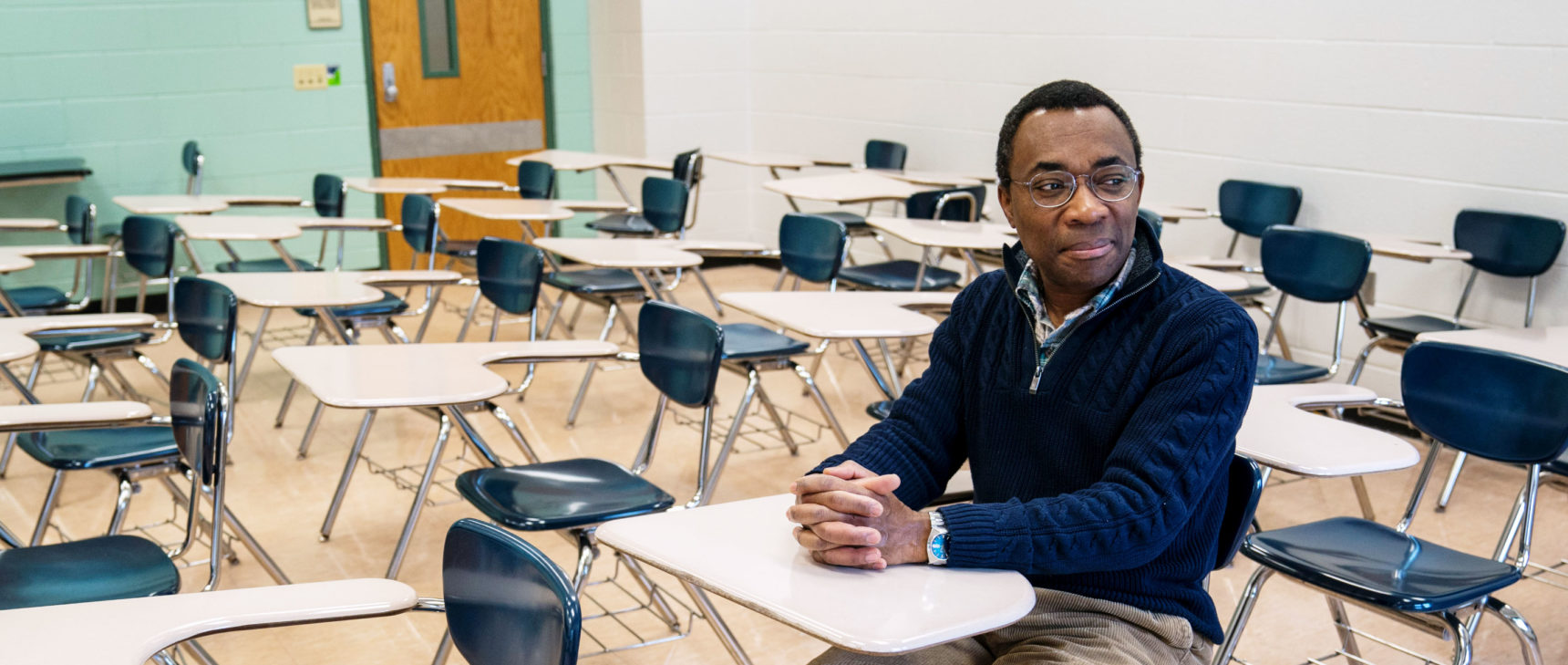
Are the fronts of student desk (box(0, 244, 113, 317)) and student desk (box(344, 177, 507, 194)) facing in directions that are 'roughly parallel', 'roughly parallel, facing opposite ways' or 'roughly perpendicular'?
roughly parallel

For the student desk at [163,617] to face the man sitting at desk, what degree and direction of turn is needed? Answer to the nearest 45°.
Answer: approximately 180°

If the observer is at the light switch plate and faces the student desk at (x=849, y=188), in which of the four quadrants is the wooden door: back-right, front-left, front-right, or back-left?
front-left

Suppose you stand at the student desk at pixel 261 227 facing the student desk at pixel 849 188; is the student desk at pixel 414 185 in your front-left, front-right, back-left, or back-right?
front-left

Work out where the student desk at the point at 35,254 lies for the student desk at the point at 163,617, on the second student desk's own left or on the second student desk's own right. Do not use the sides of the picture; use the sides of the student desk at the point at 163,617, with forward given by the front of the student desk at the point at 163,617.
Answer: on the second student desk's own right

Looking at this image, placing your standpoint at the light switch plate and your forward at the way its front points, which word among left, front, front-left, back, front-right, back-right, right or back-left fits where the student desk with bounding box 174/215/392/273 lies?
front

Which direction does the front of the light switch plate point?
toward the camera

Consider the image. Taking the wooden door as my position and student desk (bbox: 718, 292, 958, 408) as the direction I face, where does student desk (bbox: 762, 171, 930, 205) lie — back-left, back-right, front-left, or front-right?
front-left

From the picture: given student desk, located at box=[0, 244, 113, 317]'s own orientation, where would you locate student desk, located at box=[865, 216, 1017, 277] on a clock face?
student desk, located at box=[865, 216, 1017, 277] is roughly at 7 o'clock from student desk, located at box=[0, 244, 113, 317].

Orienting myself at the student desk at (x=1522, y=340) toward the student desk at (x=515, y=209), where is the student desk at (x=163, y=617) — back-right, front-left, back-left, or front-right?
front-left

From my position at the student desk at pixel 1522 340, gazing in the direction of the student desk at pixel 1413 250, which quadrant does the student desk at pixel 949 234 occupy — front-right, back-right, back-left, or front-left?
front-left
